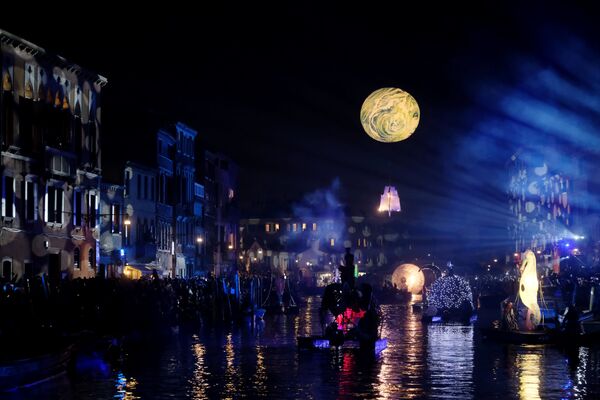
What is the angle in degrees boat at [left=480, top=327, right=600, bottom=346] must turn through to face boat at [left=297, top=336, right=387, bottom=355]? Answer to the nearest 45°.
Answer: approximately 45° to its left

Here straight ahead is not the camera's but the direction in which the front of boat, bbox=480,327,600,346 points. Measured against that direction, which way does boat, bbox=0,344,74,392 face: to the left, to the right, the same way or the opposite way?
the opposite way

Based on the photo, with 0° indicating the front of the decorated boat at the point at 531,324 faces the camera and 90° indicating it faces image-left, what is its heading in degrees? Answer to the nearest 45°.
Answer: approximately 90°

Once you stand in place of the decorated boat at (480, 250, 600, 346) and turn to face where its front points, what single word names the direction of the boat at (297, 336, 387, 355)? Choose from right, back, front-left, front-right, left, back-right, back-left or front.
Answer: front-left

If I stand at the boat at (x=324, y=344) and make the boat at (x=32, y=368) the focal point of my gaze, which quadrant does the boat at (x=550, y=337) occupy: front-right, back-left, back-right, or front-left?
back-left

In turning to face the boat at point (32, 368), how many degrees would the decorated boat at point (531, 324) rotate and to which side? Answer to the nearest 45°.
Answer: approximately 45° to its left
